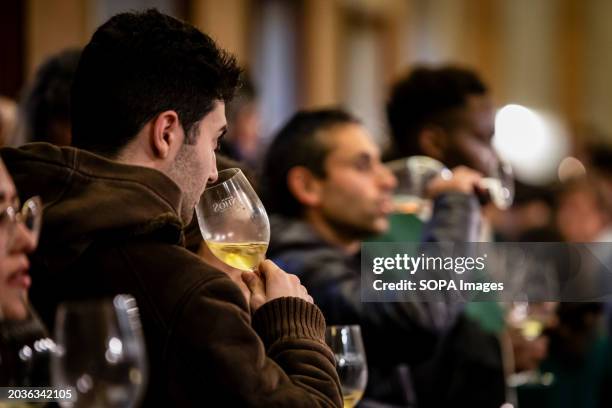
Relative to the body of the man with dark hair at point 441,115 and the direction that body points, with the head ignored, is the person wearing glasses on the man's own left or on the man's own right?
on the man's own right

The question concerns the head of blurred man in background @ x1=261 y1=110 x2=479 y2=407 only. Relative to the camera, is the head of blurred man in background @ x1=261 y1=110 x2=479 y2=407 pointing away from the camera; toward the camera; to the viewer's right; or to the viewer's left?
to the viewer's right

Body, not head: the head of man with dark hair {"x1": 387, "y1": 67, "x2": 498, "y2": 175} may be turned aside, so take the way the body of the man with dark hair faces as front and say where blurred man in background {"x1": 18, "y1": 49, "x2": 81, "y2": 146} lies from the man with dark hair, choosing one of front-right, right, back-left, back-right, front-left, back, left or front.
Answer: back-right

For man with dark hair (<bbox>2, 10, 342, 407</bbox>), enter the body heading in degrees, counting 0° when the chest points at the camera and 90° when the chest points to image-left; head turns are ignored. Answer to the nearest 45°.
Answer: approximately 225°

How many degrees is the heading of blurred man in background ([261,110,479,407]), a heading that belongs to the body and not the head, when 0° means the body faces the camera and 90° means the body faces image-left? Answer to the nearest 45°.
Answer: approximately 270°

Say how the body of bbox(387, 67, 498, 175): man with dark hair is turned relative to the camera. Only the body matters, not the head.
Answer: to the viewer's right

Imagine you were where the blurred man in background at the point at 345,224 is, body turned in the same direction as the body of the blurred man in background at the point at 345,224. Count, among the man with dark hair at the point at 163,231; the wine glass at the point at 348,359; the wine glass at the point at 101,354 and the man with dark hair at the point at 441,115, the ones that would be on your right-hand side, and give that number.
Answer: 3

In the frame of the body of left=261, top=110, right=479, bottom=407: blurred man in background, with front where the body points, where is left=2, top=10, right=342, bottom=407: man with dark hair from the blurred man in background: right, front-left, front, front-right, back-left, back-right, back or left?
right

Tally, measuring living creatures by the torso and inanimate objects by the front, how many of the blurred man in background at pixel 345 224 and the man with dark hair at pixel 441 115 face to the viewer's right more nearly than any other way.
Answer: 2

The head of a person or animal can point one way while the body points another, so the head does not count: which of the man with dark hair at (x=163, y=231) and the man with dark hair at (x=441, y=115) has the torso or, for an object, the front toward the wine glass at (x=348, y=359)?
the man with dark hair at (x=163, y=231)

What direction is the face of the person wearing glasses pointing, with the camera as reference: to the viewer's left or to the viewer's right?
to the viewer's right

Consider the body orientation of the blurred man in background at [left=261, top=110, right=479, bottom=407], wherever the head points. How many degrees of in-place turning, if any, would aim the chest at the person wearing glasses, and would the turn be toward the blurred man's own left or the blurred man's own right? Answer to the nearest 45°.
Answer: approximately 90° to the blurred man's own right
